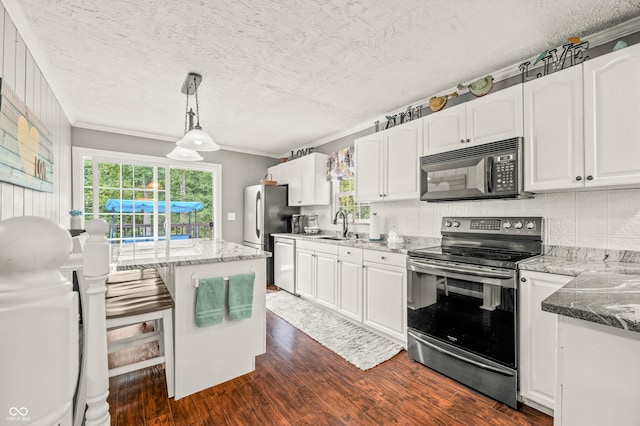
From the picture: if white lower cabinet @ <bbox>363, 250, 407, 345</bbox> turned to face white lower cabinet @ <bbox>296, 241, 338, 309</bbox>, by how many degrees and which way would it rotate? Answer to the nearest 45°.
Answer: approximately 90° to its right

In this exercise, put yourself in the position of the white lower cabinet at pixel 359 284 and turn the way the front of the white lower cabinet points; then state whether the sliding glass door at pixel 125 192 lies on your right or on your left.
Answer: on your right

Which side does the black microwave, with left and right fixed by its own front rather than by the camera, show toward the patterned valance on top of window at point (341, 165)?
right

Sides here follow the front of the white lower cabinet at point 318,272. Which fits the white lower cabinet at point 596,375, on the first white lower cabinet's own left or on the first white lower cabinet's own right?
on the first white lower cabinet's own left

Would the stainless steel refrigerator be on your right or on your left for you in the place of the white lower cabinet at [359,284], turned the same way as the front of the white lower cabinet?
on your right

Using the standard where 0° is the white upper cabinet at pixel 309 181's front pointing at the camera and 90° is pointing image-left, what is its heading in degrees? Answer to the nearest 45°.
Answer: approximately 45°

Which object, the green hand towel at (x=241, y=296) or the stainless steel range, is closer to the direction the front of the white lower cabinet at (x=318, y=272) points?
the green hand towel
